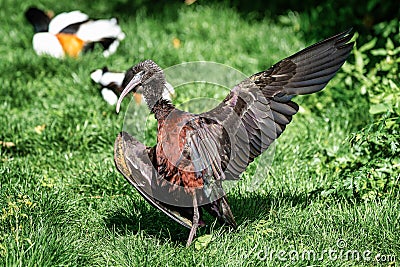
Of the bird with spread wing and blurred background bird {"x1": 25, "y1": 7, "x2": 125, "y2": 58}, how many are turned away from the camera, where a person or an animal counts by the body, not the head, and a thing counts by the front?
0

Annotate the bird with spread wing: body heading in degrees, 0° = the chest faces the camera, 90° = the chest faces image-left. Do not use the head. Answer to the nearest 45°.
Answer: approximately 45°

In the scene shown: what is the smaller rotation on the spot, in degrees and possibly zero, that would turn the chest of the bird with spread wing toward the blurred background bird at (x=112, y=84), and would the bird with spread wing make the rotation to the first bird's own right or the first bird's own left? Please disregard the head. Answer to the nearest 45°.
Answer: approximately 90° to the first bird's own right

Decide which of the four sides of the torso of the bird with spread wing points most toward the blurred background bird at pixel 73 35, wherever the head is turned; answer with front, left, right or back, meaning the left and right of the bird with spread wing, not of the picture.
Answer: right

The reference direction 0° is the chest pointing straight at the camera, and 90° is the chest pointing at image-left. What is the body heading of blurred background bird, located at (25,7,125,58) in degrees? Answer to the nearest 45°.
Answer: approximately 90°

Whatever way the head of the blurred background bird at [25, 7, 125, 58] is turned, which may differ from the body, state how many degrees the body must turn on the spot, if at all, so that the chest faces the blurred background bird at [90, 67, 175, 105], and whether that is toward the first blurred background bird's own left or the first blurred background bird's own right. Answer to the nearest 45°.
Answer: approximately 90° to the first blurred background bird's own left
